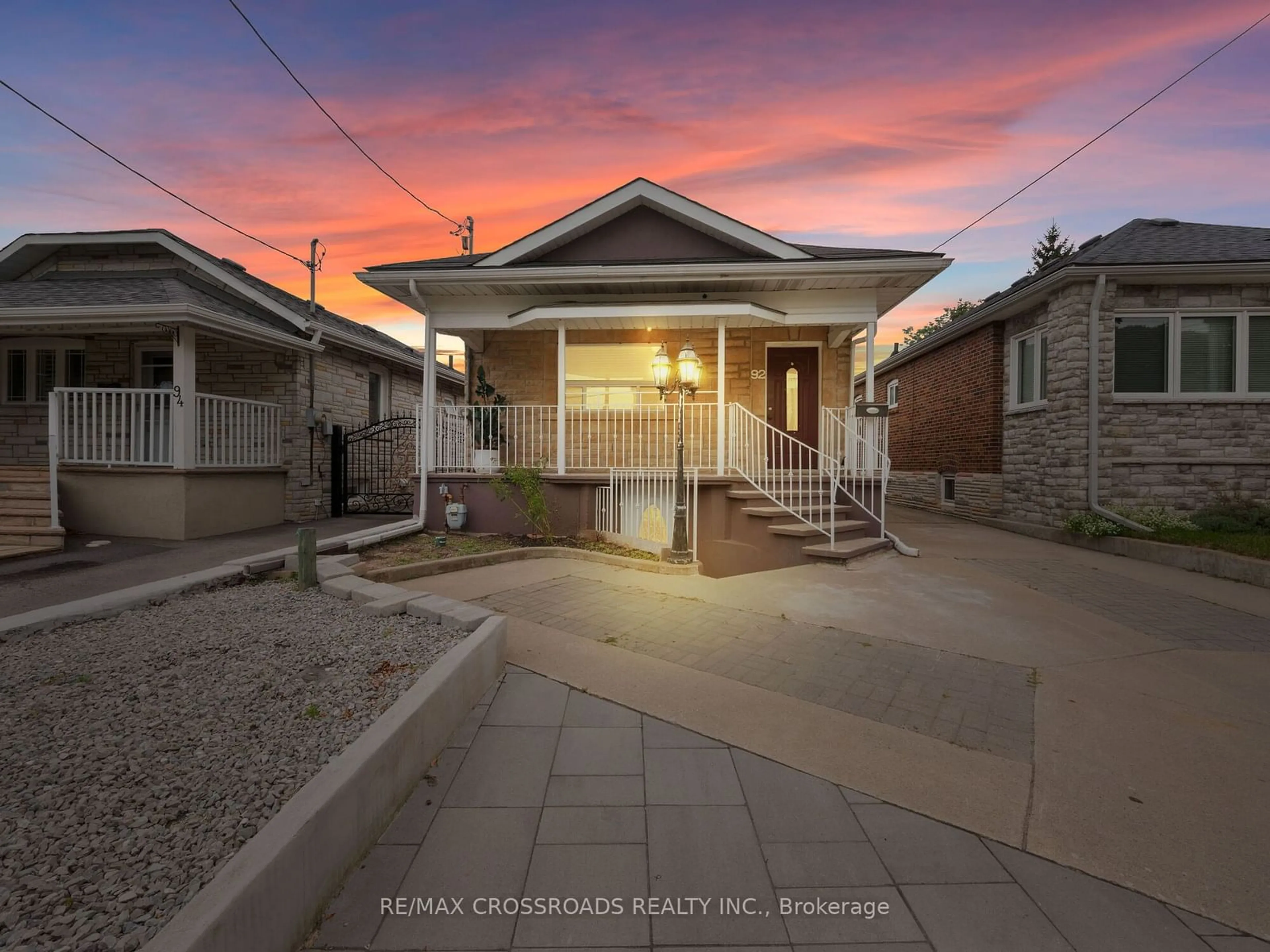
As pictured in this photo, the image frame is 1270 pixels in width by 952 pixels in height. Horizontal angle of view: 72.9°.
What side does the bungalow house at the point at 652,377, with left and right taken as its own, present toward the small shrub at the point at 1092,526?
left

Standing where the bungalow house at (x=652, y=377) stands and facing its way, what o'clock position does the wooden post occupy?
The wooden post is roughly at 1 o'clock from the bungalow house.

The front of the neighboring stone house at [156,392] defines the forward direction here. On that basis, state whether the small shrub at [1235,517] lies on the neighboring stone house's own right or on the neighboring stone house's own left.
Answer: on the neighboring stone house's own left

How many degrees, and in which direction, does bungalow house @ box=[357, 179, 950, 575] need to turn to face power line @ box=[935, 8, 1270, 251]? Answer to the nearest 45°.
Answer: approximately 90° to its left

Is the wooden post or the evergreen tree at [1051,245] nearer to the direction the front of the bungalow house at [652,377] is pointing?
the wooden post

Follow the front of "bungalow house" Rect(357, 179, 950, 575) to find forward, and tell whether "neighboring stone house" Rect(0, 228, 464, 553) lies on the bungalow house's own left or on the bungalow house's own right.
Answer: on the bungalow house's own right

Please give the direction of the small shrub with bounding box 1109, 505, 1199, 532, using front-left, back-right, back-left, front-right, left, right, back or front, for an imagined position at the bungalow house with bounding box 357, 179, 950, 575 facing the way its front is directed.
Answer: left

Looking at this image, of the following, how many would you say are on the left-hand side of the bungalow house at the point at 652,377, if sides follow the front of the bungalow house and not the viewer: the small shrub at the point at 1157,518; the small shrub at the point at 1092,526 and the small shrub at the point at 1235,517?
3

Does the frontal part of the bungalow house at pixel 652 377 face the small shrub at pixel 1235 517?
no

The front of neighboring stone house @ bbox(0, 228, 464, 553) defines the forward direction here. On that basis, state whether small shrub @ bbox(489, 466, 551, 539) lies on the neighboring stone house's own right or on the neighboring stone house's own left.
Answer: on the neighboring stone house's own left

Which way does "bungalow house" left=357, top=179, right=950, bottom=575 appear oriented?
toward the camera

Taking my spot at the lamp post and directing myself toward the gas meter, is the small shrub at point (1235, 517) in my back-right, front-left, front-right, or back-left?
back-right

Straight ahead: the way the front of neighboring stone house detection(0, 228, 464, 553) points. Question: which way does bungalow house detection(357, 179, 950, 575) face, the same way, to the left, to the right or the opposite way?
the same way

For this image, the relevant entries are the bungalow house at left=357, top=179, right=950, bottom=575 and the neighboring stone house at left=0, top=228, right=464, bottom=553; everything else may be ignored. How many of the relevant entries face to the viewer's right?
0

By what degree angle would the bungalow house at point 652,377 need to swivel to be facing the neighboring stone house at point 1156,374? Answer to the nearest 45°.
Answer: approximately 90° to its left
